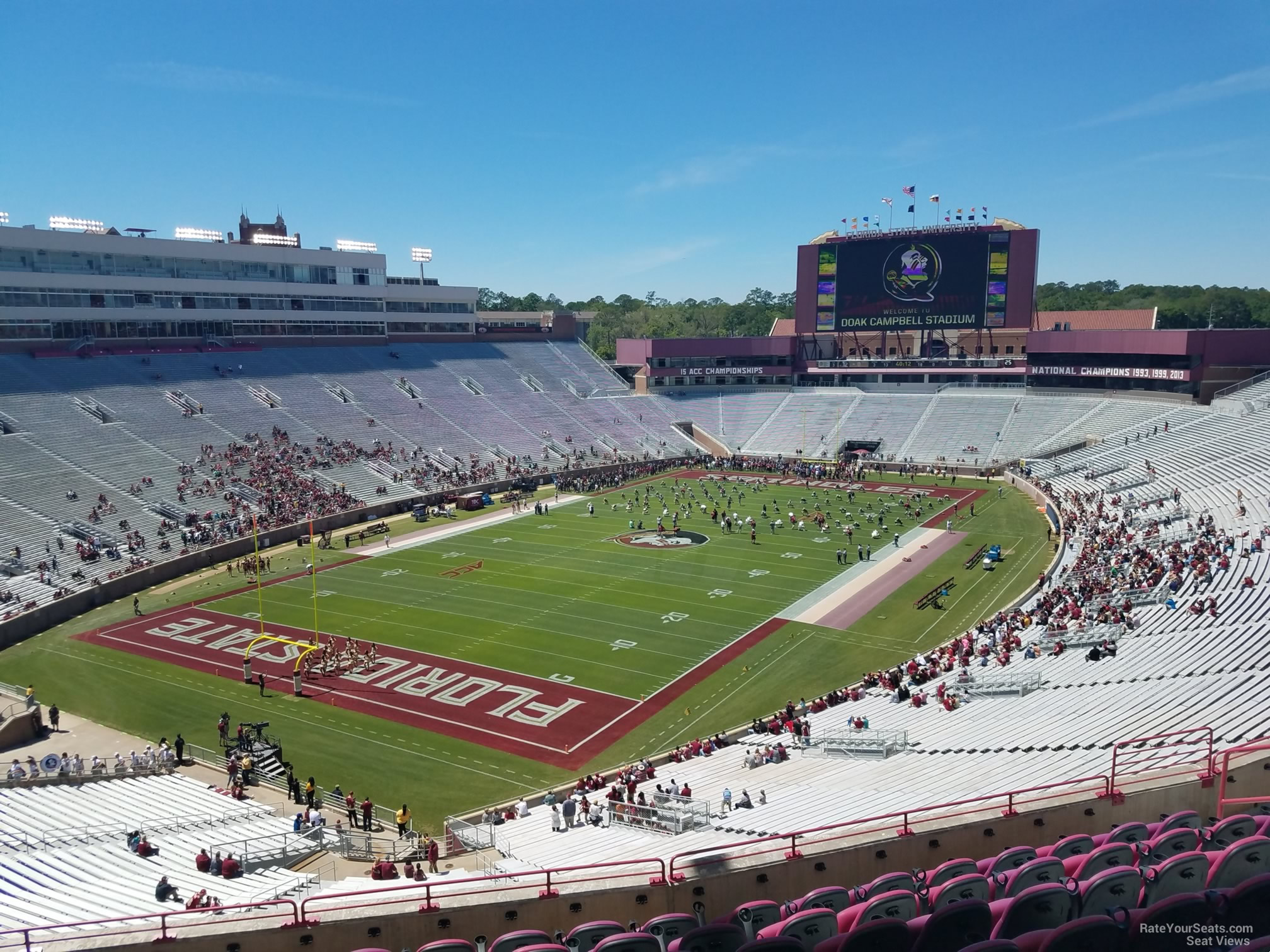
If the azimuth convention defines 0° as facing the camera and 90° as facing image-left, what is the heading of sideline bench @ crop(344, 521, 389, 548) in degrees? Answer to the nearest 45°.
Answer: approximately 315°

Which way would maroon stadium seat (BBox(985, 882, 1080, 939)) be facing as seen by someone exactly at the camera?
facing away from the viewer and to the left of the viewer

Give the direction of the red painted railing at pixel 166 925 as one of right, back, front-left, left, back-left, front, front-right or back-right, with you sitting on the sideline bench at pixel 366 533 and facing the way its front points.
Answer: front-right

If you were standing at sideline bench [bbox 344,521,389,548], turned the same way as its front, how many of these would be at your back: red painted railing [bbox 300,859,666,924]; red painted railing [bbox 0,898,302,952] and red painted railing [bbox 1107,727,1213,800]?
0

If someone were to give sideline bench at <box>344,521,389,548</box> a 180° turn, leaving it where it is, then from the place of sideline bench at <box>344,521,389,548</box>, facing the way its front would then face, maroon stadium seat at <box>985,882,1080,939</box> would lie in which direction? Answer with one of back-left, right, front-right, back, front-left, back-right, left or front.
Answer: back-left

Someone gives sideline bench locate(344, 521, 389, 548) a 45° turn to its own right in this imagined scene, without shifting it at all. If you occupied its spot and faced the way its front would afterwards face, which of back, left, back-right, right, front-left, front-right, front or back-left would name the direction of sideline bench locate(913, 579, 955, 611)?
front-left

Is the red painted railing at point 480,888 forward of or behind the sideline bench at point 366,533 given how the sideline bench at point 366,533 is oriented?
forward

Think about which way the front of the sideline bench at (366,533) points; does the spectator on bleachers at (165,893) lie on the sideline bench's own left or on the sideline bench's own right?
on the sideline bench's own right

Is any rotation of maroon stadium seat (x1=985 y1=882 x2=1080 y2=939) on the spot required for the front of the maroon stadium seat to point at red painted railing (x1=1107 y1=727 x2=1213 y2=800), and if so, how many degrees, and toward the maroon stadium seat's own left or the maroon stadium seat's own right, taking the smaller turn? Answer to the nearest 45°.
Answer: approximately 45° to the maroon stadium seat's own right
